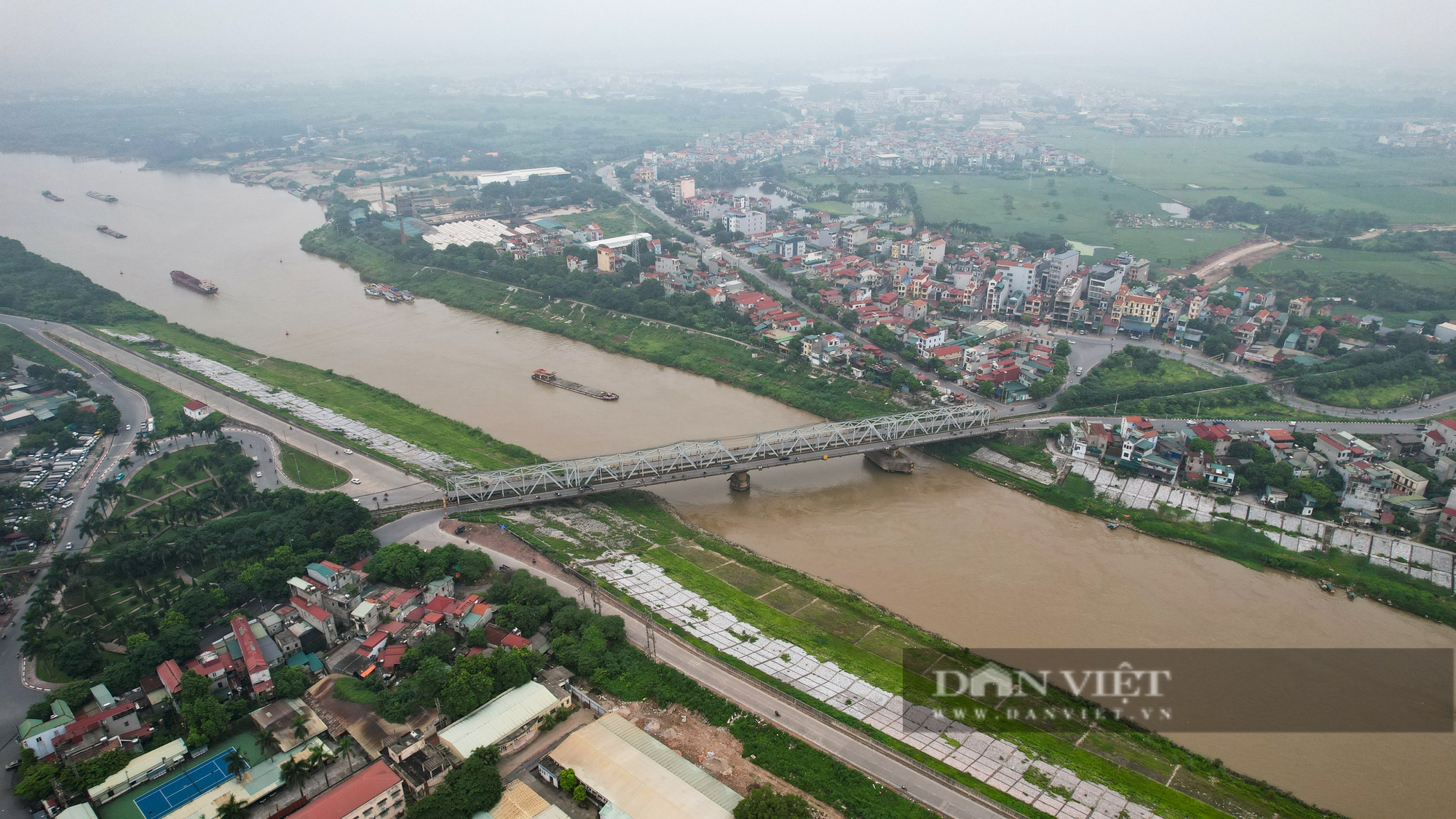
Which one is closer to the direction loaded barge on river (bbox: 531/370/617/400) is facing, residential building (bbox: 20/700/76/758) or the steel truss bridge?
the steel truss bridge

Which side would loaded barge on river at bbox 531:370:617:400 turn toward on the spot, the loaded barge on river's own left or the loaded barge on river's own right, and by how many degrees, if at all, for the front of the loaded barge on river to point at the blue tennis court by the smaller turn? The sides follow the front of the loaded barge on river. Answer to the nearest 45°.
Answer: approximately 45° to the loaded barge on river's own right

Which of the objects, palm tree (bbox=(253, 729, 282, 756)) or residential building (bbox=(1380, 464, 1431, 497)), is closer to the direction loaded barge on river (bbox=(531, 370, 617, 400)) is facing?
the residential building

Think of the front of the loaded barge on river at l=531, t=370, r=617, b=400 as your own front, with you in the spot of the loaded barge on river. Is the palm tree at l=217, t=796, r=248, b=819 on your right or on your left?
on your right

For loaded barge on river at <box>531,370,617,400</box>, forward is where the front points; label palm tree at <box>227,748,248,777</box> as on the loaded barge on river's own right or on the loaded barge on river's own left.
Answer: on the loaded barge on river's own right

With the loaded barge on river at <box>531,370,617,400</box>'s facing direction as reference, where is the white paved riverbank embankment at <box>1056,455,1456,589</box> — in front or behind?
in front

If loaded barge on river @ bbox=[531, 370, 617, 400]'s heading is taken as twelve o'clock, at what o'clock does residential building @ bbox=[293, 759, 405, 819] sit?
The residential building is roughly at 2 o'clock from the loaded barge on river.

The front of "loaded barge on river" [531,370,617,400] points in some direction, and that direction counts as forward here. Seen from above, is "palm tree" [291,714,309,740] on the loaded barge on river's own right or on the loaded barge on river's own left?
on the loaded barge on river's own right

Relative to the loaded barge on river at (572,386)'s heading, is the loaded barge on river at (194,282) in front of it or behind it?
behind

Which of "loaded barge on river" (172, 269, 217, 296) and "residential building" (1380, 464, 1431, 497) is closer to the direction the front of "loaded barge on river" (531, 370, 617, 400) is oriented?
the residential building

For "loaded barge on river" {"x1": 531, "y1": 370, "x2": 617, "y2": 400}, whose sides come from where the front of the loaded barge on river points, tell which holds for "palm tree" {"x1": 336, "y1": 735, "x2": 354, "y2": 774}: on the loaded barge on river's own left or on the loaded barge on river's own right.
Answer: on the loaded barge on river's own right

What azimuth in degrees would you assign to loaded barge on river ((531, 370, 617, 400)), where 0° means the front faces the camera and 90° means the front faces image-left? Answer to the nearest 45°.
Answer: approximately 315°

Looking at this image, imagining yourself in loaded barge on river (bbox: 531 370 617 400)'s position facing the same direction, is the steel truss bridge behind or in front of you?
in front

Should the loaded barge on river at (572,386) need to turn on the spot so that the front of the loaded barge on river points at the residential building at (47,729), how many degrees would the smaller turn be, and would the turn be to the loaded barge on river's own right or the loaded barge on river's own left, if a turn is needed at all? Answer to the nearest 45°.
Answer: approximately 90° to the loaded barge on river's own right
